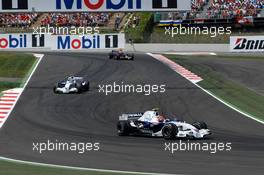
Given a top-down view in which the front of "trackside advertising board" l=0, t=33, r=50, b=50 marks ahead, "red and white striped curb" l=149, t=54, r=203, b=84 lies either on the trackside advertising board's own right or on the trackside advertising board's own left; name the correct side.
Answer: on the trackside advertising board's own left

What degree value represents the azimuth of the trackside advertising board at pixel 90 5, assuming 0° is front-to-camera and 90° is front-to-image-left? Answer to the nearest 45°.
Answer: approximately 0°

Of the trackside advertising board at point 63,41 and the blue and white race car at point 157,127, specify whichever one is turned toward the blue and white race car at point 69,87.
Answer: the trackside advertising board

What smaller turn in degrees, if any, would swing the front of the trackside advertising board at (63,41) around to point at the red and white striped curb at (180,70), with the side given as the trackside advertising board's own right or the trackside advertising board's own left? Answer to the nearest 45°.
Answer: approximately 90° to the trackside advertising board's own left

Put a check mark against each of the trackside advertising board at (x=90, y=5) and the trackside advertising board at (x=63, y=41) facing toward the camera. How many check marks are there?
2
